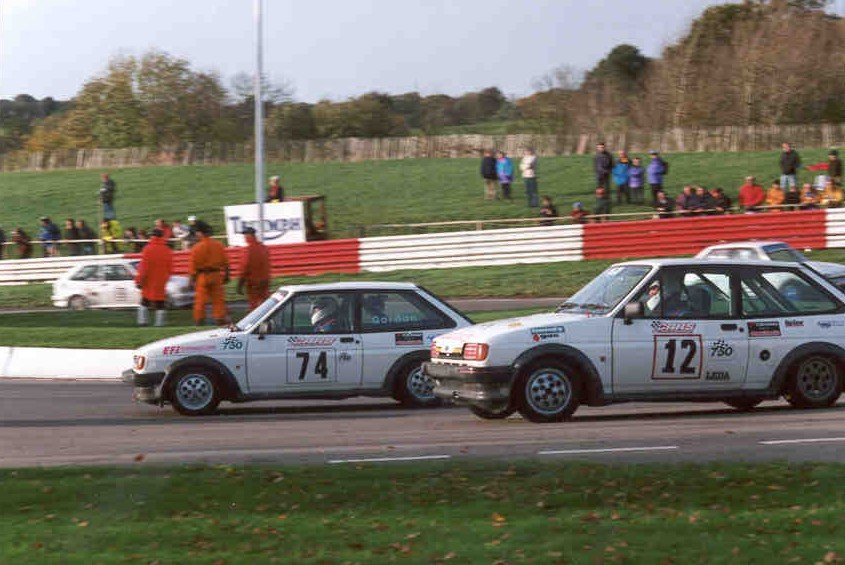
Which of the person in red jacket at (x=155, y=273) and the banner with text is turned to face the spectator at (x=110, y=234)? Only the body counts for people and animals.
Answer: the person in red jacket

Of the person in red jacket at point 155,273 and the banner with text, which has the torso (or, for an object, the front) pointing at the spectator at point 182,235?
the person in red jacket

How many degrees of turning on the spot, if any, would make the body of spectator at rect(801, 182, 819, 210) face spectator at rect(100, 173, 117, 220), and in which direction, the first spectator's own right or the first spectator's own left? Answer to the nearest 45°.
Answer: approximately 90° to the first spectator's own right

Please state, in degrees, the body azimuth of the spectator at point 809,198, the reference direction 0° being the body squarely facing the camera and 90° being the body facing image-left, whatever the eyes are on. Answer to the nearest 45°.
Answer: approximately 0°

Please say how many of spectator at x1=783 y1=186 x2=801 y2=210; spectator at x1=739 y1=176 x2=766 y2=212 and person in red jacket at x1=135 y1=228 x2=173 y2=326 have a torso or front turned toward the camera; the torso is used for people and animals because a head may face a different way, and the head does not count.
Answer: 2

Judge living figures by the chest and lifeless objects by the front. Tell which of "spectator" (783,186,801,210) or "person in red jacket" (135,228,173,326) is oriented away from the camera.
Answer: the person in red jacket

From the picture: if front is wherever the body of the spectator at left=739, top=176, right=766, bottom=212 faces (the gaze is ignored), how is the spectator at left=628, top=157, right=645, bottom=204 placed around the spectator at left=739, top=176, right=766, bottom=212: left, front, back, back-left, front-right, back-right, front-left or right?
back-right

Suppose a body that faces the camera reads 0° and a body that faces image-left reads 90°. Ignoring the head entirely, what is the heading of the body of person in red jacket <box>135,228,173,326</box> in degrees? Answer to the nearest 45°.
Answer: approximately 180°

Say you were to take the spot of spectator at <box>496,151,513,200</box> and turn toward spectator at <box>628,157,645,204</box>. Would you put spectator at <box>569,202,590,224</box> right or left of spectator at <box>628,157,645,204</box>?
right
